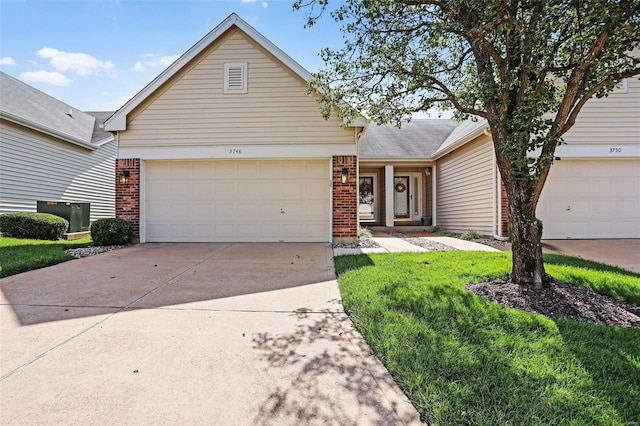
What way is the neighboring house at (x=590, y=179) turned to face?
toward the camera

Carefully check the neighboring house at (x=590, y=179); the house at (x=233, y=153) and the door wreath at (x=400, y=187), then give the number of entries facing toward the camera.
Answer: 3

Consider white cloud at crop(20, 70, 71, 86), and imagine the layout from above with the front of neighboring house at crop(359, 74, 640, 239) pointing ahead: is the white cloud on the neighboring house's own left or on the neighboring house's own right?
on the neighboring house's own right

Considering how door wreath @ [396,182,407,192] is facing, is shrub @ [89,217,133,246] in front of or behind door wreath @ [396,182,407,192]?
in front

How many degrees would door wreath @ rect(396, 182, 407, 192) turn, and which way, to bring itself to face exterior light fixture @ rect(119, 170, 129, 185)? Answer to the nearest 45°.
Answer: approximately 45° to its right

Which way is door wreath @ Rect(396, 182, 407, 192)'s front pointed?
toward the camera

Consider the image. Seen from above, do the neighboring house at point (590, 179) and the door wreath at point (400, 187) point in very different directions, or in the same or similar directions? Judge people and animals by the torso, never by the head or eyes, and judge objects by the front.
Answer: same or similar directions

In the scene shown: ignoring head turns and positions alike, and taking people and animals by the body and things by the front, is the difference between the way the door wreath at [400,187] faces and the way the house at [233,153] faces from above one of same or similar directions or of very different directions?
same or similar directions

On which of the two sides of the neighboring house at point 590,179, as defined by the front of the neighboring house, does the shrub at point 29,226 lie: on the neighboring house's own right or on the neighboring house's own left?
on the neighboring house's own right
